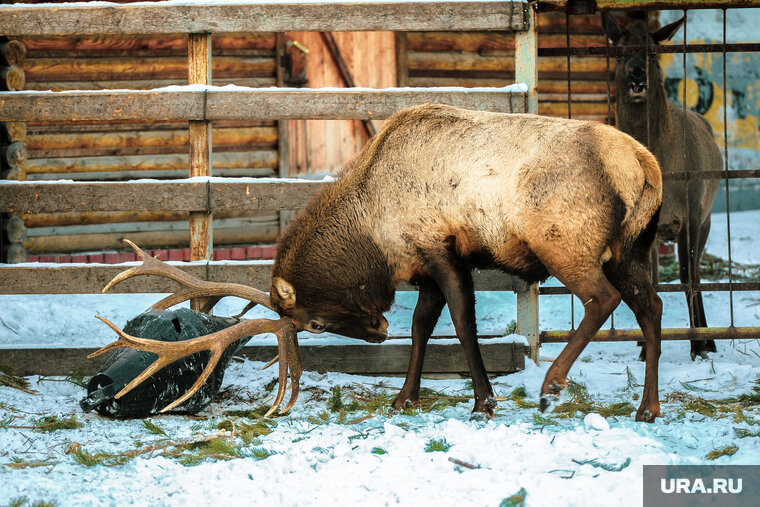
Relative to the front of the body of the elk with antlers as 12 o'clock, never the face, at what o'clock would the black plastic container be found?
The black plastic container is roughly at 12 o'clock from the elk with antlers.

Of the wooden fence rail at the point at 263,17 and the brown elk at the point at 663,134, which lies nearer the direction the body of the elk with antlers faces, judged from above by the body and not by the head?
the wooden fence rail

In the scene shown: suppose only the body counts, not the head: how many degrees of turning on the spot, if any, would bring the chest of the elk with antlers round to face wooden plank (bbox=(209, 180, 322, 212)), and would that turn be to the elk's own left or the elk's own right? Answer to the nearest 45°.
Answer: approximately 45° to the elk's own right

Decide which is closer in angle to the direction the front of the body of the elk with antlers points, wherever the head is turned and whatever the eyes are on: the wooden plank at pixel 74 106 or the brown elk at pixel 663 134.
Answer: the wooden plank

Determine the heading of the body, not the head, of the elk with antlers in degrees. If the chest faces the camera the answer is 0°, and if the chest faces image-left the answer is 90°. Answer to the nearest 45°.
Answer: approximately 90°
